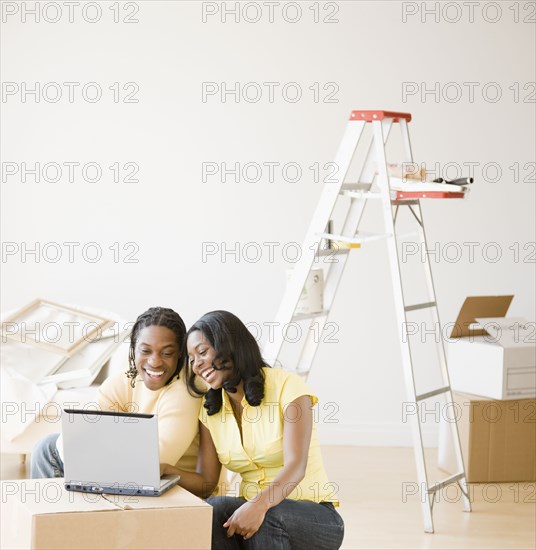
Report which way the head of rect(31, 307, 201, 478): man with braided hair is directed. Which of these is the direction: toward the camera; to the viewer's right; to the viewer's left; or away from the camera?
toward the camera

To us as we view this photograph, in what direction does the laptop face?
facing away from the viewer and to the right of the viewer

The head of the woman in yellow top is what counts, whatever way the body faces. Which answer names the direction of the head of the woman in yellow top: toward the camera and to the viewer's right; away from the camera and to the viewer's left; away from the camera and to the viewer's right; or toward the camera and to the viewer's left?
toward the camera and to the viewer's left

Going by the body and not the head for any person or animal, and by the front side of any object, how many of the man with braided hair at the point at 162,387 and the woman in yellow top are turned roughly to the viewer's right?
0

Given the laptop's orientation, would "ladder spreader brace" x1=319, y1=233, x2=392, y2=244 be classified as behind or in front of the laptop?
in front

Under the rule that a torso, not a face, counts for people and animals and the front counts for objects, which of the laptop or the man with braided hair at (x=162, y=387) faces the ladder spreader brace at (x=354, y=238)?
the laptop

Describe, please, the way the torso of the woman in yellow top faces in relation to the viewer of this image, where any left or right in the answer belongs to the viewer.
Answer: facing the viewer and to the left of the viewer
